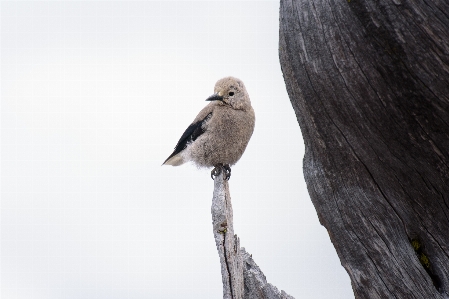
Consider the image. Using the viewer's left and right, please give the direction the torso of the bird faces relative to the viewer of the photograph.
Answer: facing the viewer and to the right of the viewer

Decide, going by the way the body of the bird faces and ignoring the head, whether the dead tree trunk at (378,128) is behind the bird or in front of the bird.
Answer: in front
